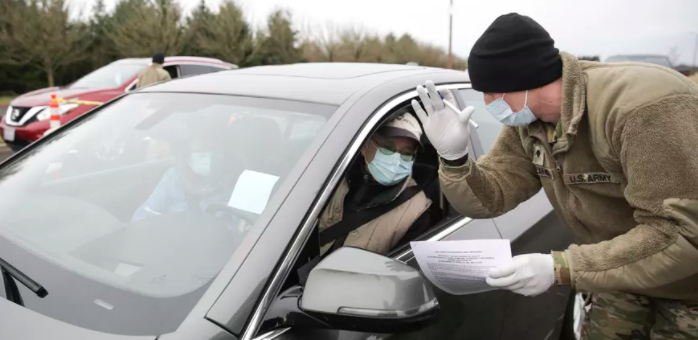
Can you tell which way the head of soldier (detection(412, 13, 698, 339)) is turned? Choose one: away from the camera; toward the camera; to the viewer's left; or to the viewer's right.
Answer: to the viewer's left

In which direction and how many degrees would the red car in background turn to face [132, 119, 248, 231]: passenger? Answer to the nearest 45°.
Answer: approximately 45° to its left

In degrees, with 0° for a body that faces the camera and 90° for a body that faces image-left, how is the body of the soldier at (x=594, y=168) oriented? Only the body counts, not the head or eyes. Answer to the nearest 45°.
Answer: approximately 45°

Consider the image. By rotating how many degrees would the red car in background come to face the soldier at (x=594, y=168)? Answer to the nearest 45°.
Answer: approximately 45° to its left

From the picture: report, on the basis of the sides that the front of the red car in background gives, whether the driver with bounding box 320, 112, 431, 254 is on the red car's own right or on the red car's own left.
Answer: on the red car's own left

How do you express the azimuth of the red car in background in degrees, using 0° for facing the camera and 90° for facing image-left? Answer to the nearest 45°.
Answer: approximately 45°
